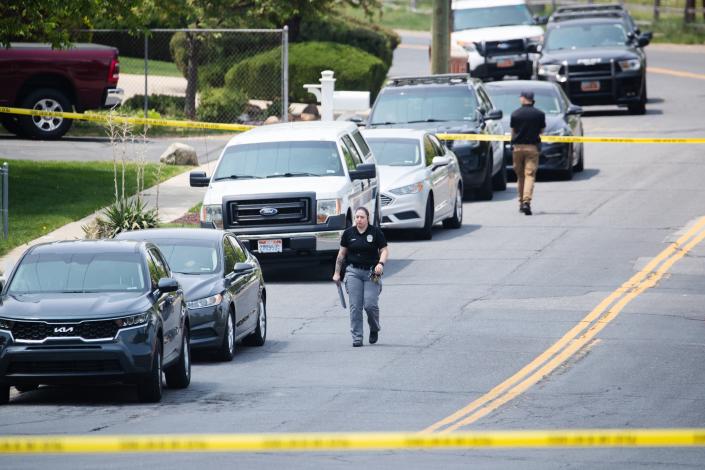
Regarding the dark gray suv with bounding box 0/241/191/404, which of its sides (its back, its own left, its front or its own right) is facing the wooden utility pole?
back

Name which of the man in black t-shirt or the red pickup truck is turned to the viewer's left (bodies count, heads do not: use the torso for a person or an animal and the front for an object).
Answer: the red pickup truck

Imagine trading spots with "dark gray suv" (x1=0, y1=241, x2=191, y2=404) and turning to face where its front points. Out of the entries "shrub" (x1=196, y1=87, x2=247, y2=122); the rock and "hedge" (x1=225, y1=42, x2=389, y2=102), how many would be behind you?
3

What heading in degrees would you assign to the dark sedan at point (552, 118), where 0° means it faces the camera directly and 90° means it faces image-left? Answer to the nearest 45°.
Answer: approximately 0°

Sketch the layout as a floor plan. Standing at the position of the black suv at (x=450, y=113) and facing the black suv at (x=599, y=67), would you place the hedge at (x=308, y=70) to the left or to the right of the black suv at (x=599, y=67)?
left

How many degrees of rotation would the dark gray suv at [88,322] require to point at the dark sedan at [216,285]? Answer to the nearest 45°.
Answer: approximately 135° to its left

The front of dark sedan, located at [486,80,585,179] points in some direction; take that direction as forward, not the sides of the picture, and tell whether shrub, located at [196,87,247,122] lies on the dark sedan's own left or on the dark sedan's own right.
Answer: on the dark sedan's own right

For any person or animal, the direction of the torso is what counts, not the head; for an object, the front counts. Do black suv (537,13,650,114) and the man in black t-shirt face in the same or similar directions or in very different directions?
very different directions

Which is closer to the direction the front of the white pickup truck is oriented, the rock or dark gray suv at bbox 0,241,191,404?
the dark gray suv

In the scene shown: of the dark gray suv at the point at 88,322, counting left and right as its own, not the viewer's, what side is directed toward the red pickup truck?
back

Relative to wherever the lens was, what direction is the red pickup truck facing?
facing to the left of the viewer

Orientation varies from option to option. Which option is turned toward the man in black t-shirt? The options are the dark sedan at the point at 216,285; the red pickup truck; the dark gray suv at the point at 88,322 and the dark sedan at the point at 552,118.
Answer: the dark sedan at the point at 552,118
